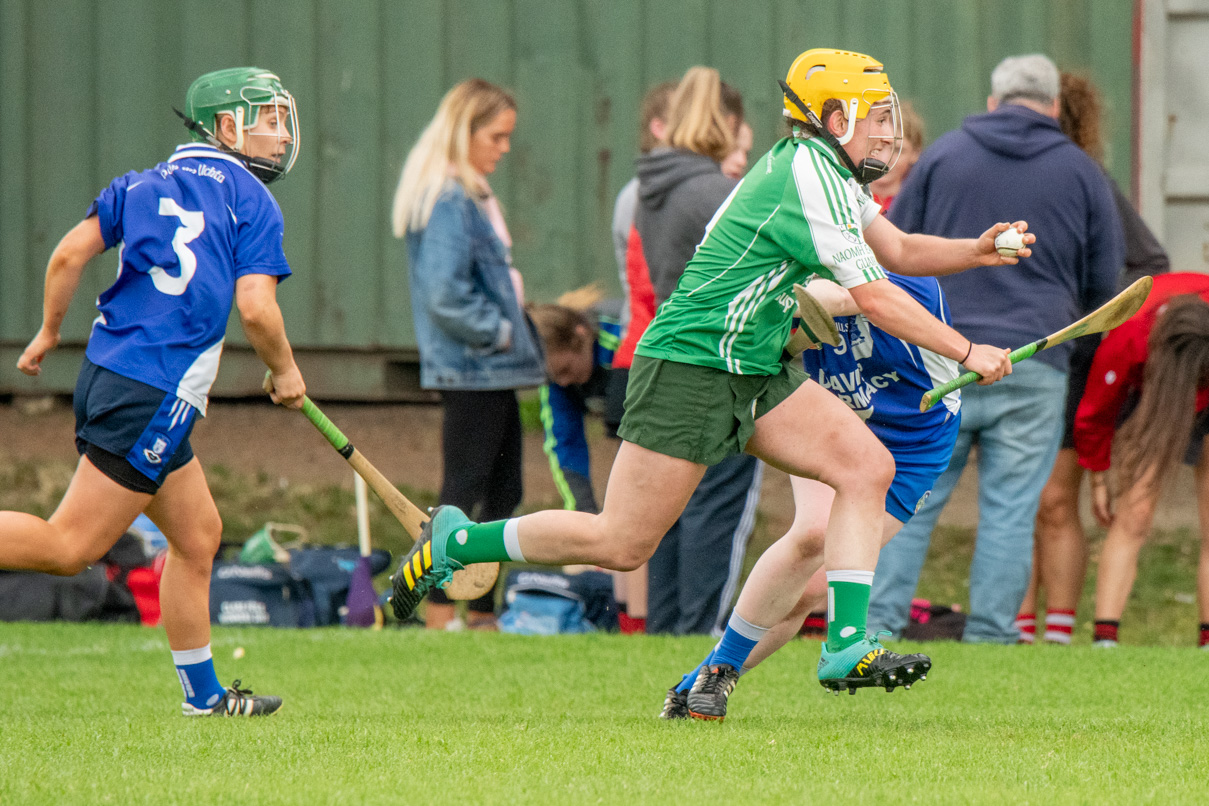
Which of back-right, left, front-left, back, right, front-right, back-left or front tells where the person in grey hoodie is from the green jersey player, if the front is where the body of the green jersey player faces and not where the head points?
left

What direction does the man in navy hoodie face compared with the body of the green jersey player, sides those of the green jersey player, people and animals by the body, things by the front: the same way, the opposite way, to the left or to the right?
to the left

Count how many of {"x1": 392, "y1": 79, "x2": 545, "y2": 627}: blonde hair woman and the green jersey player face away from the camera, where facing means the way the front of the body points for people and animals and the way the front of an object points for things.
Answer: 0

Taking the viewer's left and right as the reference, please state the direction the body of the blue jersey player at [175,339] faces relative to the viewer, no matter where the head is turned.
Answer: facing away from the viewer and to the right of the viewer

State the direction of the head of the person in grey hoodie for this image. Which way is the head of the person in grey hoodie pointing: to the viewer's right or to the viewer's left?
to the viewer's right

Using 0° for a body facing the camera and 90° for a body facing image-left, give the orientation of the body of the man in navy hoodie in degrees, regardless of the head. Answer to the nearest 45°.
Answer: approximately 180°

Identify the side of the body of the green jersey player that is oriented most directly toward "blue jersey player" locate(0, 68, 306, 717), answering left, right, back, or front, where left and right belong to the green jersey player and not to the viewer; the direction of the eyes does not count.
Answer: back

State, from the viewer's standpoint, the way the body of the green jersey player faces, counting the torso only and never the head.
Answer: to the viewer's right

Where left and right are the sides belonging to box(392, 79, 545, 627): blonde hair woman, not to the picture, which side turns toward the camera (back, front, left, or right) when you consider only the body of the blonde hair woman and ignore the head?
right
